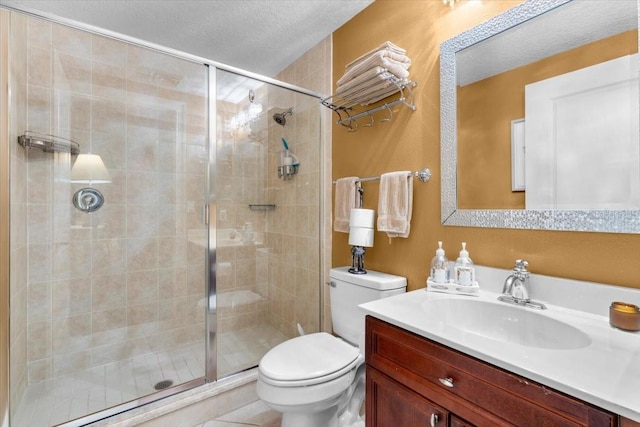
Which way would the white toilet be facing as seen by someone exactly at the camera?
facing the viewer and to the left of the viewer

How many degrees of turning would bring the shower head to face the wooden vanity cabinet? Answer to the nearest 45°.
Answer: approximately 45° to its left

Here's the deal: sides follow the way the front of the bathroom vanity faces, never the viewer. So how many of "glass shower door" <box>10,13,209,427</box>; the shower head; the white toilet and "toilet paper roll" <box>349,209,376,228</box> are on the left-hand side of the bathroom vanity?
0

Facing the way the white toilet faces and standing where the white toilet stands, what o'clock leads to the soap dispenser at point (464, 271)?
The soap dispenser is roughly at 8 o'clock from the white toilet.

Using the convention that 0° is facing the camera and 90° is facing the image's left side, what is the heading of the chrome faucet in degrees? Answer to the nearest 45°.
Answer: approximately 45°

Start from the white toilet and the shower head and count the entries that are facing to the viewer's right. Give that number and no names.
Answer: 0

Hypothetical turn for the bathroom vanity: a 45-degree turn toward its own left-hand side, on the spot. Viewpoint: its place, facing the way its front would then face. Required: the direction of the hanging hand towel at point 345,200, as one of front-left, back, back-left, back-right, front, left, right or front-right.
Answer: back-right

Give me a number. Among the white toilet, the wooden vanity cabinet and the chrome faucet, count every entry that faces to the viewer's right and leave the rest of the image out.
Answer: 0

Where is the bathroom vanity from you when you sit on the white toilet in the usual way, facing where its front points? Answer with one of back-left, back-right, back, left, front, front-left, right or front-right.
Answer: left

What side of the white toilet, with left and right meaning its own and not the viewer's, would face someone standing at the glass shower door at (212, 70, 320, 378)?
right

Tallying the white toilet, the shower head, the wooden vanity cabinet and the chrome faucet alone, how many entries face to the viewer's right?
0

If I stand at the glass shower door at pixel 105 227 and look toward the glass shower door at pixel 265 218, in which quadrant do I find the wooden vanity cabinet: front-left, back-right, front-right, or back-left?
front-right

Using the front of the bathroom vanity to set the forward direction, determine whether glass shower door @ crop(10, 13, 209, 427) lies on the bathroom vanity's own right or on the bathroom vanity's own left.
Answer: on the bathroom vanity's own right

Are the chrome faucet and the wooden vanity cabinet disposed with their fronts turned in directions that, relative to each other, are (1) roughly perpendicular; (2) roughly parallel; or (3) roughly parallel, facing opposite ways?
roughly parallel
